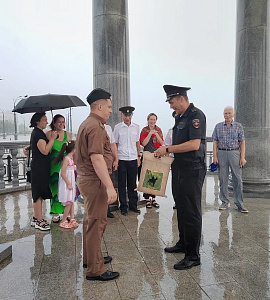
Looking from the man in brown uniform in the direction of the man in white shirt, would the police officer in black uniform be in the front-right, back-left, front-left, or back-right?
front-right

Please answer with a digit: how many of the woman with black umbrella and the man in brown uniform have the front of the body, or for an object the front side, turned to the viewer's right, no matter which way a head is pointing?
2

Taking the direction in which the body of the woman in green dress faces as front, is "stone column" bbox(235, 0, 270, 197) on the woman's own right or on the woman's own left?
on the woman's own left

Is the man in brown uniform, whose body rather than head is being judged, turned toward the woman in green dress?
no

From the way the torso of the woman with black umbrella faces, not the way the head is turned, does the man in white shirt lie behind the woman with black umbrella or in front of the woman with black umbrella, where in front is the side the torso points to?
in front

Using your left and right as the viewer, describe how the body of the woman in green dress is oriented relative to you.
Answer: facing the viewer and to the right of the viewer

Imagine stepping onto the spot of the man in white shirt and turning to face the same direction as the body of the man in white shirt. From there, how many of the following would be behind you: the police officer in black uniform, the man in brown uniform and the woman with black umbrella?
0

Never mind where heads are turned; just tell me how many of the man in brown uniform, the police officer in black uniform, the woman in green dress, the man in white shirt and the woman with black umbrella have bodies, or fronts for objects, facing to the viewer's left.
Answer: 1

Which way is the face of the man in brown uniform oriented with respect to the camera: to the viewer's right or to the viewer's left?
to the viewer's right

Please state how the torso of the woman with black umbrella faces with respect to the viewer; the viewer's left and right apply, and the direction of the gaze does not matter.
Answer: facing to the right of the viewer

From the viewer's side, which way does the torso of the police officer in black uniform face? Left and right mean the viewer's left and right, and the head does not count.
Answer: facing to the left of the viewer

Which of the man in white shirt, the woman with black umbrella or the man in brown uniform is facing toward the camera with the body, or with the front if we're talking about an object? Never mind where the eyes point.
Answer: the man in white shirt

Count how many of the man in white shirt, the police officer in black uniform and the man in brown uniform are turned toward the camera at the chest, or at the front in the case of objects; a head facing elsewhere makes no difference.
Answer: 1

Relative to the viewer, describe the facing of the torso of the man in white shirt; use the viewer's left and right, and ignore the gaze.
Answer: facing the viewer

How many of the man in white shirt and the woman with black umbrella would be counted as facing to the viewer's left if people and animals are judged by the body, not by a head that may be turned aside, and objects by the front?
0

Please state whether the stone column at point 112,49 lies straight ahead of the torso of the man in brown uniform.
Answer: no
